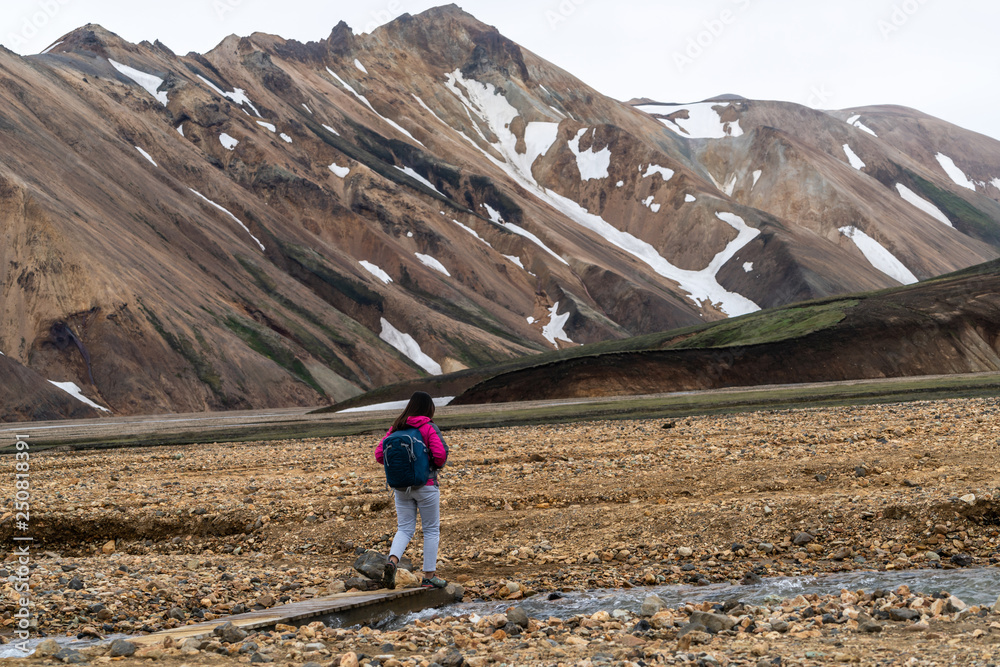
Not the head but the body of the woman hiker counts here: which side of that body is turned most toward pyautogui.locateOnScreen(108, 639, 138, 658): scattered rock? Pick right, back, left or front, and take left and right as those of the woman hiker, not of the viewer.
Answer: back

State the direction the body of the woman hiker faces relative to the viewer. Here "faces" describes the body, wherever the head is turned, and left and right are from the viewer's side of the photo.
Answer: facing away from the viewer and to the right of the viewer

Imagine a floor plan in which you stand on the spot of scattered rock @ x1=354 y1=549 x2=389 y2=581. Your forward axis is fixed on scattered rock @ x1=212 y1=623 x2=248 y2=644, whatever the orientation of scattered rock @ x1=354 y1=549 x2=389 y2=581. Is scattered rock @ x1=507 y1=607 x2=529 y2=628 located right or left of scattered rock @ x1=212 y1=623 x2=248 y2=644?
left

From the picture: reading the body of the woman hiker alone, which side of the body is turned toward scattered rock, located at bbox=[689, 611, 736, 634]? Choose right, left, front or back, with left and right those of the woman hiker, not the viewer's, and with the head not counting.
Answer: right

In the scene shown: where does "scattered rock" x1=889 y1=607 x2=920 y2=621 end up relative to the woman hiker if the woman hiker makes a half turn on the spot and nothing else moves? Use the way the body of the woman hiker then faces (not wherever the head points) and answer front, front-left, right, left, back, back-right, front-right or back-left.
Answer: left
